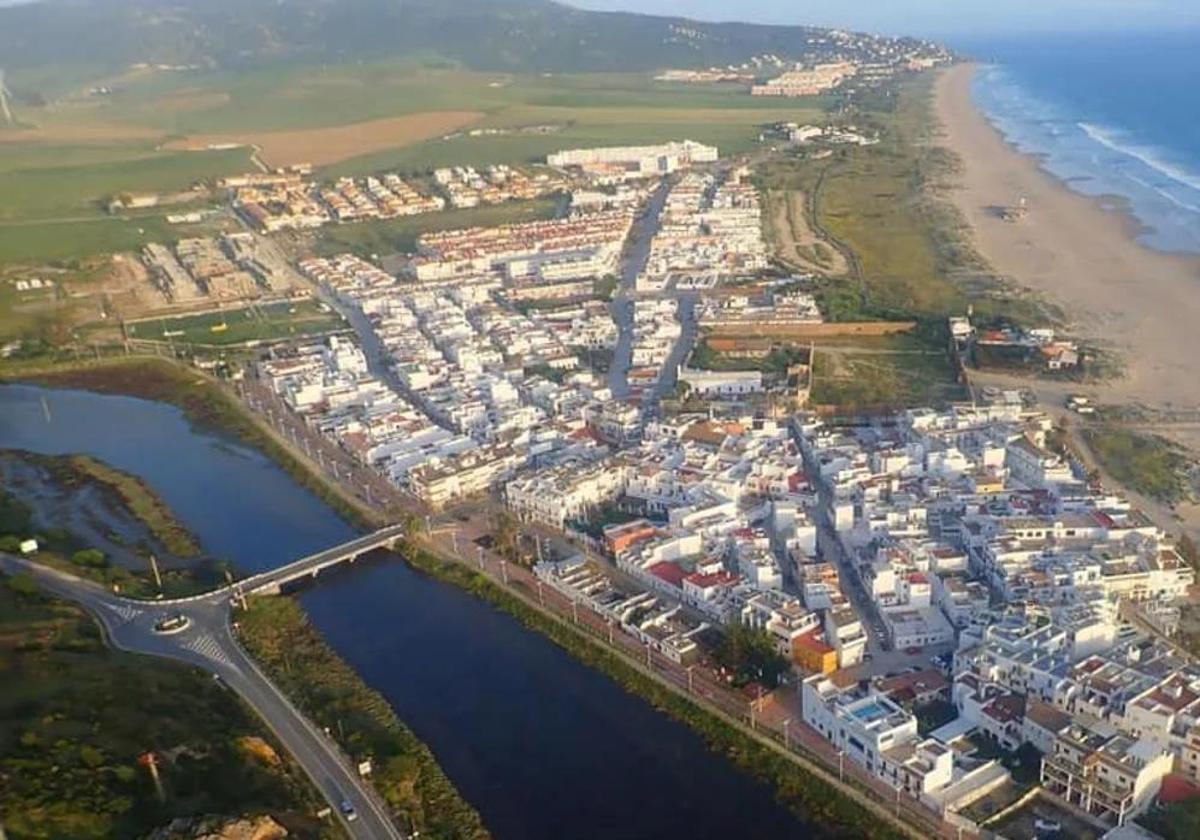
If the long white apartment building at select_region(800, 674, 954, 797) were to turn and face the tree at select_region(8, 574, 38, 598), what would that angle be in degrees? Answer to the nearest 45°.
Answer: approximately 45° to its right

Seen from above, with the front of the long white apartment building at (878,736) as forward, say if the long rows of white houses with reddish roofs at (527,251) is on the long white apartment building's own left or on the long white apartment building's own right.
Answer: on the long white apartment building's own right

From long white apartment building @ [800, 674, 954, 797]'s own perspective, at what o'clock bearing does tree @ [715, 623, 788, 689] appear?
The tree is roughly at 3 o'clock from the long white apartment building.

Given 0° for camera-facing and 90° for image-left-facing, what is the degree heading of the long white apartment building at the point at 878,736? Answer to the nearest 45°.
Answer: approximately 45°

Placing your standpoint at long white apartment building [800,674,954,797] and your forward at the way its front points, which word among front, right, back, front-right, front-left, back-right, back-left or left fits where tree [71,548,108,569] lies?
front-right

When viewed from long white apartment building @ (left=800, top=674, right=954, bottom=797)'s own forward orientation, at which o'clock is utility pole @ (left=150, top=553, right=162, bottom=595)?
The utility pole is roughly at 2 o'clock from the long white apartment building.

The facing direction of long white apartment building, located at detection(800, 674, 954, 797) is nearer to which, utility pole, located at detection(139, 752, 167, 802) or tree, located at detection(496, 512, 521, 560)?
the utility pole

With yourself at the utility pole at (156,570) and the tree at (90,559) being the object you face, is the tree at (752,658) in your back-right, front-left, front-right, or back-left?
back-left

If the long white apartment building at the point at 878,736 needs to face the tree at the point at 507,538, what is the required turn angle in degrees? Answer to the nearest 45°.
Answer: approximately 90° to its right
